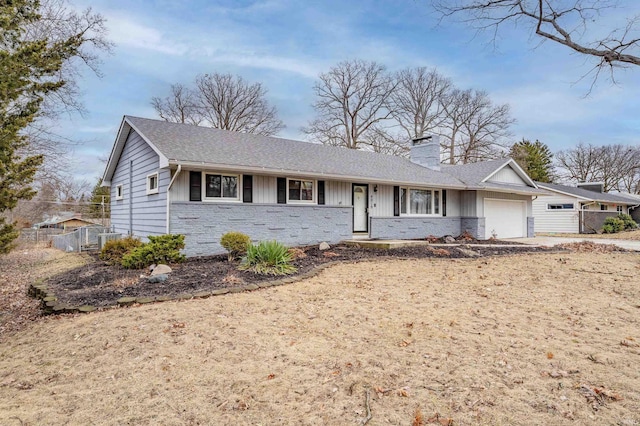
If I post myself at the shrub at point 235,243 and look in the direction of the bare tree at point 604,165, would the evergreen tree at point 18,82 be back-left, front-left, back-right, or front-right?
back-left

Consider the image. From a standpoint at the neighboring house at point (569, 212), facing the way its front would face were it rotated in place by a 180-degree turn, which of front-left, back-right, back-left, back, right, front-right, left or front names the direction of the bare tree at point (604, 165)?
front-right

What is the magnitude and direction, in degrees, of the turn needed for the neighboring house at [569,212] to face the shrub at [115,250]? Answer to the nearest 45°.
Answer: approximately 45° to its right

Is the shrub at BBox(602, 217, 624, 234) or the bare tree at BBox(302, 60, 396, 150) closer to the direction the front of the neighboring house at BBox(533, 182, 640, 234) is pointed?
the shrub

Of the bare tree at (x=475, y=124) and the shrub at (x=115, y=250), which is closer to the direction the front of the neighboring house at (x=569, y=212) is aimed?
the shrub

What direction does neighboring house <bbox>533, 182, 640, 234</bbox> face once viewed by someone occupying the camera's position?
facing the viewer and to the right of the viewer

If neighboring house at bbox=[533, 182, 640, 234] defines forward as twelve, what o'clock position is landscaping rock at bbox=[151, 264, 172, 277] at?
The landscaping rock is roughly at 2 o'clock from the neighboring house.

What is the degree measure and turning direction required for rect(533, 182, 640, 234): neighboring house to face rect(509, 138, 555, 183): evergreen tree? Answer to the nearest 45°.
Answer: approximately 135° to its left

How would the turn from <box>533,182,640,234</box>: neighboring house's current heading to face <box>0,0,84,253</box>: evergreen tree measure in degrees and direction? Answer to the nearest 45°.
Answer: approximately 45° to its right

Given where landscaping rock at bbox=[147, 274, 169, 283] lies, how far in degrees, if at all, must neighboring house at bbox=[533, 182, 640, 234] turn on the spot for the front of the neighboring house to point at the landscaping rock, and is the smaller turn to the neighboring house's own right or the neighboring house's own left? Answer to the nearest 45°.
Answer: approximately 45° to the neighboring house's own right

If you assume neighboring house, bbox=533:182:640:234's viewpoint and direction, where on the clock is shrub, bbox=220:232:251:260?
The shrub is roughly at 2 o'clock from the neighboring house.
